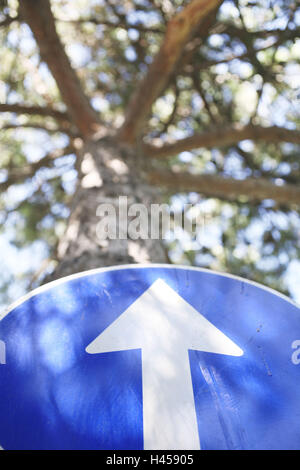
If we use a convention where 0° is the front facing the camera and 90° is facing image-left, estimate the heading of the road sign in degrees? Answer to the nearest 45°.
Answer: approximately 0°
